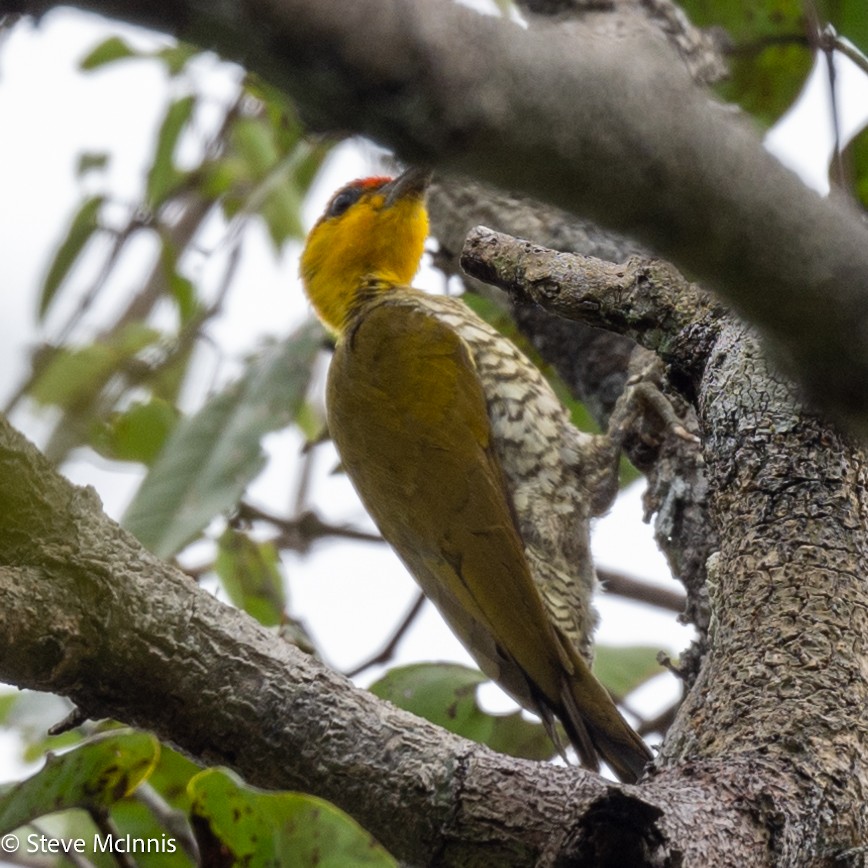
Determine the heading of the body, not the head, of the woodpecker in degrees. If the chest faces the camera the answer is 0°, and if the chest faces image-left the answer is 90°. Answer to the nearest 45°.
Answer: approximately 270°

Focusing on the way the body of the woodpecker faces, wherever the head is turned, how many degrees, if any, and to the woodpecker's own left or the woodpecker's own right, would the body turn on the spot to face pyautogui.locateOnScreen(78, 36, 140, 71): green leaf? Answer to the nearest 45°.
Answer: approximately 180°

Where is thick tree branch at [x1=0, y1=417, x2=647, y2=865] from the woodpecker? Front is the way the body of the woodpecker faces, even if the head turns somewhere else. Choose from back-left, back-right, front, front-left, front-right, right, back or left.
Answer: back

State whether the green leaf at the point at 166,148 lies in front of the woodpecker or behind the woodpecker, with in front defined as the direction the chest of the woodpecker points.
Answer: behind

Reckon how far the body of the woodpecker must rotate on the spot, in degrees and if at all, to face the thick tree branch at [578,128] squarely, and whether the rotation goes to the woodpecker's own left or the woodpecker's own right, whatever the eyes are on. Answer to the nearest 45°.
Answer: approximately 90° to the woodpecker's own right

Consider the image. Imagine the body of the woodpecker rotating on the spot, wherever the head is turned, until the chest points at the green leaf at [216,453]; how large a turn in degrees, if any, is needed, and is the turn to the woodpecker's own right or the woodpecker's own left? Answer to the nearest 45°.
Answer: approximately 180°
